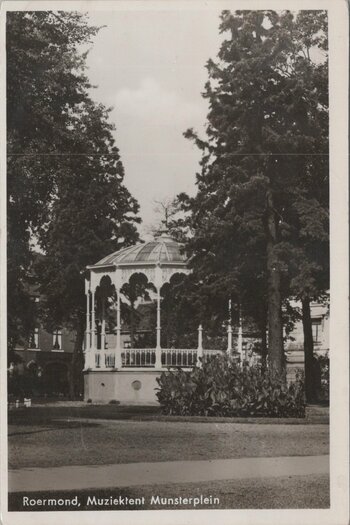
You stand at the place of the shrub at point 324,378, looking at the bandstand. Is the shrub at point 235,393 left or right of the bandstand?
left
